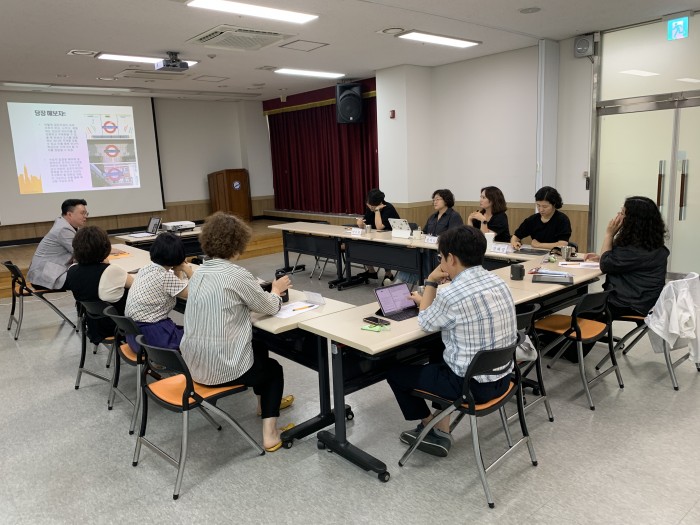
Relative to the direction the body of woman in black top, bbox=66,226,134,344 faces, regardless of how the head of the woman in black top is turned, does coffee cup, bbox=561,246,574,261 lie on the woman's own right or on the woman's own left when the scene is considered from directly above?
on the woman's own right

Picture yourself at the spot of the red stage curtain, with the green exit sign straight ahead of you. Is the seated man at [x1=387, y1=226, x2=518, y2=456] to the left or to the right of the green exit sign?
right

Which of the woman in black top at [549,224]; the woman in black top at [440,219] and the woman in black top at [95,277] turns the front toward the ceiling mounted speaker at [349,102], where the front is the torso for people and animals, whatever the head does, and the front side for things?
the woman in black top at [95,277]

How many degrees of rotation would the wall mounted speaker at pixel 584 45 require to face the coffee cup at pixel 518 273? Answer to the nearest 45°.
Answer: approximately 45° to its left

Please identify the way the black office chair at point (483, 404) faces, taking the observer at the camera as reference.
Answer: facing away from the viewer and to the left of the viewer

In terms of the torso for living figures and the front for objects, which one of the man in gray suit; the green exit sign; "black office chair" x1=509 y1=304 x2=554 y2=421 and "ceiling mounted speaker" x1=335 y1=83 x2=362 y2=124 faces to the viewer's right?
the man in gray suit

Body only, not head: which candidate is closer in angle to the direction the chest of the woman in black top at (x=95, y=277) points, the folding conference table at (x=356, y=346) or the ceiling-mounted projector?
the ceiling-mounted projector

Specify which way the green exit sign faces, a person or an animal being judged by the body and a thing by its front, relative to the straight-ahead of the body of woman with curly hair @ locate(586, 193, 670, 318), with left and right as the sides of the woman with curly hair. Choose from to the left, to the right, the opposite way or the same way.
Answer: to the left

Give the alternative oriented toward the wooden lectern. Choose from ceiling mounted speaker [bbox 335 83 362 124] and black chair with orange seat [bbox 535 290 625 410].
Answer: the black chair with orange seat

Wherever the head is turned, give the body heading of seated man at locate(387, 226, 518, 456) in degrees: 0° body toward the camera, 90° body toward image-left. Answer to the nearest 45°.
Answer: approximately 135°

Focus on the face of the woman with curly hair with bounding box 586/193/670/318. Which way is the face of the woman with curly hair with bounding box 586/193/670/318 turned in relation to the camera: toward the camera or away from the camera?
away from the camera

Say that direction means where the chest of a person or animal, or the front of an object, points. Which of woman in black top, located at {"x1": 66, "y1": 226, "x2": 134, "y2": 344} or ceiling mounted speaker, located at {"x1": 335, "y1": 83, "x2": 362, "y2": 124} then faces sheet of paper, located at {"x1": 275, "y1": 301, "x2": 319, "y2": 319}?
the ceiling mounted speaker

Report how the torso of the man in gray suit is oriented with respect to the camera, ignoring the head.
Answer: to the viewer's right
